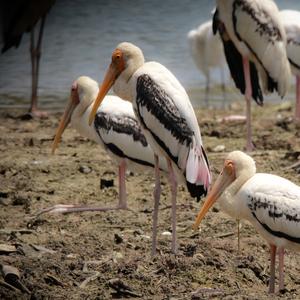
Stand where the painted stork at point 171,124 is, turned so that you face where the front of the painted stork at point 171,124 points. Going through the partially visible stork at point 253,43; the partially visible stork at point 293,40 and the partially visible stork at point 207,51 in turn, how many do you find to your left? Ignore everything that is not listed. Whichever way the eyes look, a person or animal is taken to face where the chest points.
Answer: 0

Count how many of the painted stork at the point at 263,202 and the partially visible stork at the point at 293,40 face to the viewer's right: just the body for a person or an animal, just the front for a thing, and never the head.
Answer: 0

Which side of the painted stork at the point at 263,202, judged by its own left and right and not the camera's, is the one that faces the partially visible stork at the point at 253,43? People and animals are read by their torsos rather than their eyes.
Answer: right

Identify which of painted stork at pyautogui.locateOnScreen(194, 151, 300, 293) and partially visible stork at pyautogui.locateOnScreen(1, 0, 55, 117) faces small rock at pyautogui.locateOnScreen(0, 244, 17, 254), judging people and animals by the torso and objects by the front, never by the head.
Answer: the painted stork

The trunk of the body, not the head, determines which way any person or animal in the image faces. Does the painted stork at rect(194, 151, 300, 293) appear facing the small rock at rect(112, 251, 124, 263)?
yes

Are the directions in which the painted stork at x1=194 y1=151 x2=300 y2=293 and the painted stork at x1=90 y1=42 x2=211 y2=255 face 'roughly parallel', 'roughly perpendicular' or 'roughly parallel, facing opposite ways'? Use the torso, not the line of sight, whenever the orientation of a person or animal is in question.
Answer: roughly parallel

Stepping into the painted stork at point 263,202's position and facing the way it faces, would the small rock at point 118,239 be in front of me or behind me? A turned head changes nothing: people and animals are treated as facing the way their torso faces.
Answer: in front

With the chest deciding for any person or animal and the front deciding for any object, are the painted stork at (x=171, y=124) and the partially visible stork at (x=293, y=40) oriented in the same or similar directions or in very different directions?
same or similar directions

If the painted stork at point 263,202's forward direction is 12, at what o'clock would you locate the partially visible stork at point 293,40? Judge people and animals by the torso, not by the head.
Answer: The partially visible stork is roughly at 3 o'clock from the painted stork.

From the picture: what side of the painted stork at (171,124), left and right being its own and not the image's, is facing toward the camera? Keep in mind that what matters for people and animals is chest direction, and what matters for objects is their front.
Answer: left

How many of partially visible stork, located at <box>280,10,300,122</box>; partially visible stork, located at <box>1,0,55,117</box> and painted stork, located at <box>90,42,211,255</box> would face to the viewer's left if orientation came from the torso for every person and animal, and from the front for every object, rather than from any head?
2

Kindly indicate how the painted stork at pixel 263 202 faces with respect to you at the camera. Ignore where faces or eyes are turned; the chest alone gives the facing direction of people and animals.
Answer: facing to the left of the viewer

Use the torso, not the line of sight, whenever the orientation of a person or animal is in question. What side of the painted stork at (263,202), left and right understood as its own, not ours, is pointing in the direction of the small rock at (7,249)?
front
